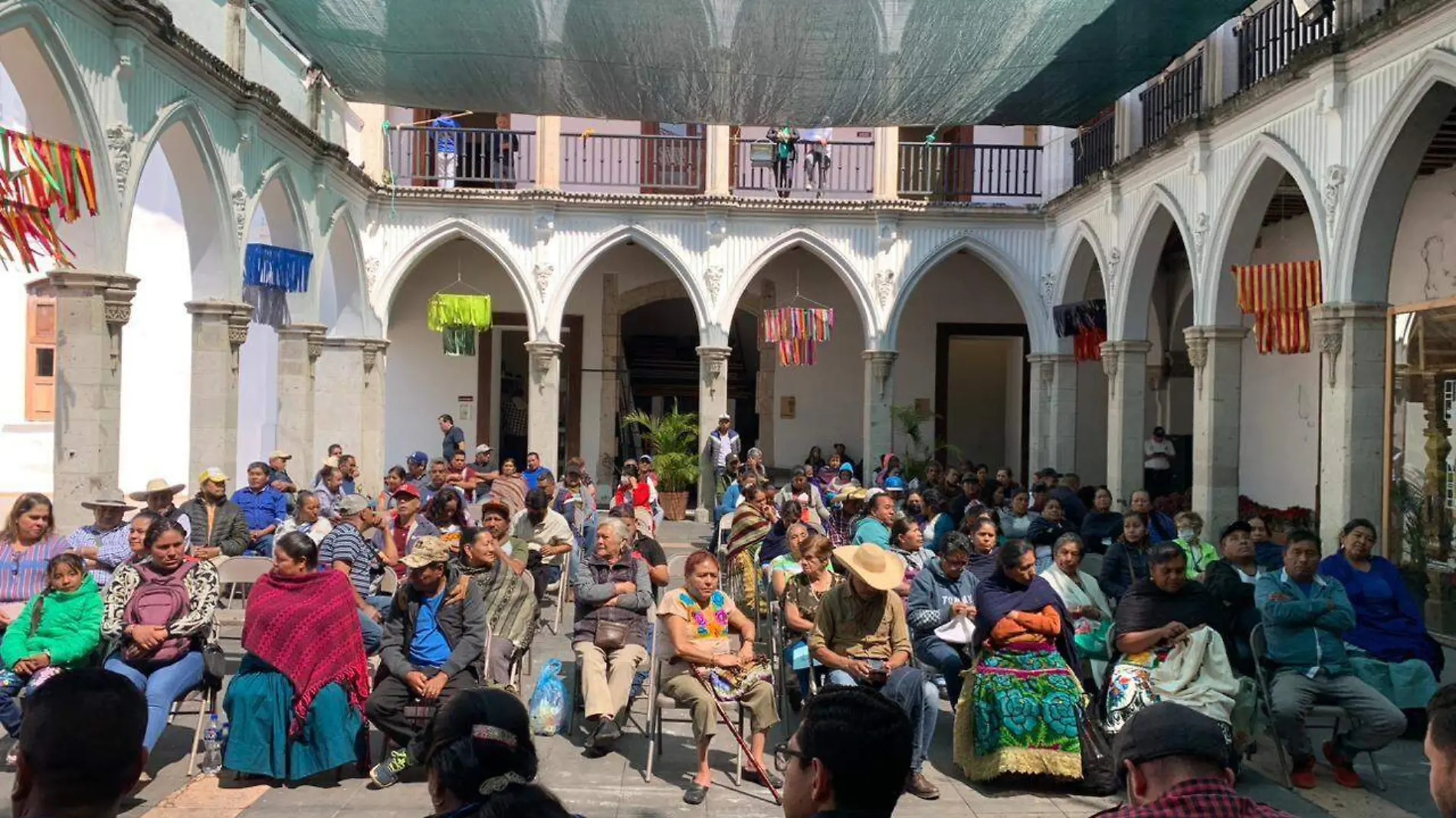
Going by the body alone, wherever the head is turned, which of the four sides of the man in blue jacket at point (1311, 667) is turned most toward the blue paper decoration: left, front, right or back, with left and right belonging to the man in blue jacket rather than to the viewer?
right

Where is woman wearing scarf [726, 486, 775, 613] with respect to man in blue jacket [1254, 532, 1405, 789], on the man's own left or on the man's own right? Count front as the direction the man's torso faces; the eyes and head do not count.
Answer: on the man's own right

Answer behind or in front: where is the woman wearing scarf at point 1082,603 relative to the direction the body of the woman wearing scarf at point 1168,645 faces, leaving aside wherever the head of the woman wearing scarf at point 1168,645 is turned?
behind

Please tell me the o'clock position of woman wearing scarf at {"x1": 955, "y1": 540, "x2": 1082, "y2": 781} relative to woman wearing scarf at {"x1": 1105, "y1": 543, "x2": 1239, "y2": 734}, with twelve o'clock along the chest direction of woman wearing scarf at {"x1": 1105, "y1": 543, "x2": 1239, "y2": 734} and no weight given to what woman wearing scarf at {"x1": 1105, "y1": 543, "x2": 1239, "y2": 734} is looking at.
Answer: woman wearing scarf at {"x1": 955, "y1": 540, "x2": 1082, "y2": 781} is roughly at 2 o'clock from woman wearing scarf at {"x1": 1105, "y1": 543, "x2": 1239, "y2": 734}.

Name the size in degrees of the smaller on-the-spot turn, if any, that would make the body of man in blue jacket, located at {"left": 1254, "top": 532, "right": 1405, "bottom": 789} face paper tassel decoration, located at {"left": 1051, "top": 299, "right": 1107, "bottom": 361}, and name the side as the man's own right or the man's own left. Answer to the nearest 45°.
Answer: approximately 180°

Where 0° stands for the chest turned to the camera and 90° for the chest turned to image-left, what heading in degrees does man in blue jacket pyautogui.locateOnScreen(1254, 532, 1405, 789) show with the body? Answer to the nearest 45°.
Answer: approximately 0°
